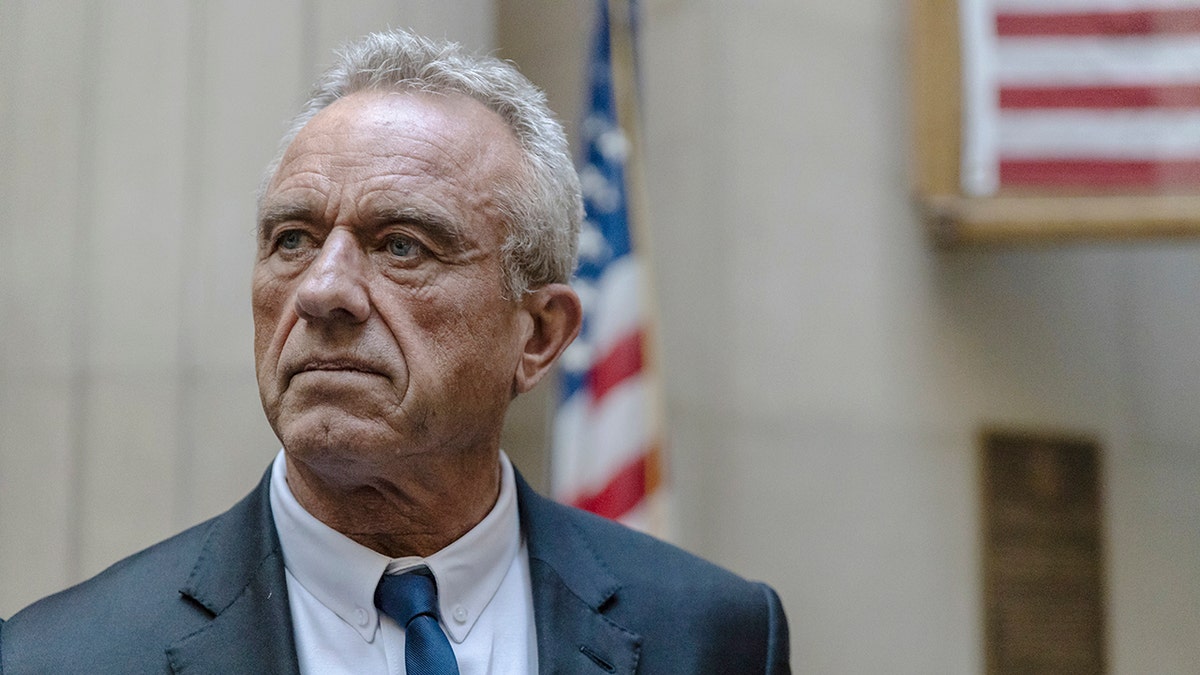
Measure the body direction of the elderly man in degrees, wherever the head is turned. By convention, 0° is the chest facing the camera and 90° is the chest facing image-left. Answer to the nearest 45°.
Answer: approximately 0°

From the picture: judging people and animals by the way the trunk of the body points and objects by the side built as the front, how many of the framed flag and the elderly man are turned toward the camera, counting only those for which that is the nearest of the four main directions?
2

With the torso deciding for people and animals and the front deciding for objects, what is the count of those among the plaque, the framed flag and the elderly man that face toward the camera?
3

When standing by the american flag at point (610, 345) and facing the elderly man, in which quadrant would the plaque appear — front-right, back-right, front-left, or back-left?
back-left

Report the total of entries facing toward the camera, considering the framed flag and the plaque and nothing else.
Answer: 2

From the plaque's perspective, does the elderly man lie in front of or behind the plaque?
in front

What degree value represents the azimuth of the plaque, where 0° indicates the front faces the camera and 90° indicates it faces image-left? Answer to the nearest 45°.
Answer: approximately 0°

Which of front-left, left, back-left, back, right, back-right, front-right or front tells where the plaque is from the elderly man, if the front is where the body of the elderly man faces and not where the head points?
back-left

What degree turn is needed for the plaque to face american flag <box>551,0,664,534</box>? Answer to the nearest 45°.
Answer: approximately 45° to its right

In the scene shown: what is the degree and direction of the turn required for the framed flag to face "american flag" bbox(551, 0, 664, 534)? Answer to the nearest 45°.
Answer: approximately 45° to its right
